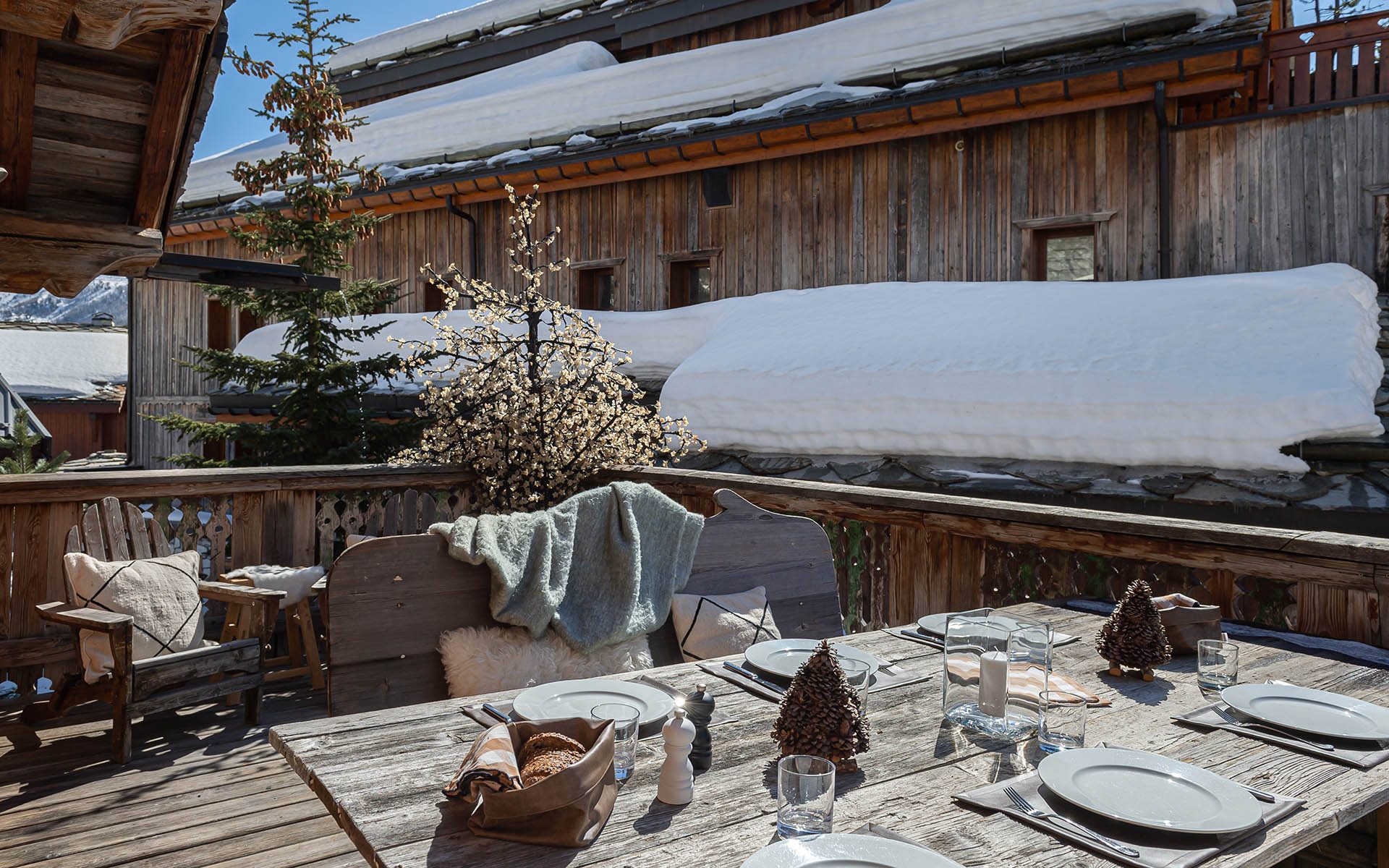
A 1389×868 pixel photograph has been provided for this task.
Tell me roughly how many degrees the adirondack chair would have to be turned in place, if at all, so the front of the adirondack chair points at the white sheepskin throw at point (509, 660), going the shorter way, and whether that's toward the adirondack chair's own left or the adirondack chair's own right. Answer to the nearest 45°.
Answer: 0° — it already faces it

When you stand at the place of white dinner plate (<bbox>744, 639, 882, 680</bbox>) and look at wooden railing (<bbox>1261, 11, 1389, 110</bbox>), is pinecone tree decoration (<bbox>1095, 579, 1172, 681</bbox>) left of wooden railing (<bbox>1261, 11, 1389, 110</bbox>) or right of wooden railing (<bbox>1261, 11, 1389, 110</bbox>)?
right

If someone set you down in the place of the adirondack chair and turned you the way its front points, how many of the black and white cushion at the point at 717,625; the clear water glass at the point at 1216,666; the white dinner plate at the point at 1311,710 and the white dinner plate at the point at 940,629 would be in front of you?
4

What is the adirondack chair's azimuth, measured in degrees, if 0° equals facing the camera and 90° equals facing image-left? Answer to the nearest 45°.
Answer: approximately 315°

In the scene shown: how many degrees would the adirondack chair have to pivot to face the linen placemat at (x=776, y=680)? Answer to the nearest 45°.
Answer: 0° — it already faces it

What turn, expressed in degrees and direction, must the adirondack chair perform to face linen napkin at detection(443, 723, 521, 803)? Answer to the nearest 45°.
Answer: approximately 45° to its right

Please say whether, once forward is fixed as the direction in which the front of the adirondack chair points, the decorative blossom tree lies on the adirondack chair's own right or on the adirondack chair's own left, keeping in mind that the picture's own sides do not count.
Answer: on the adirondack chair's own left
